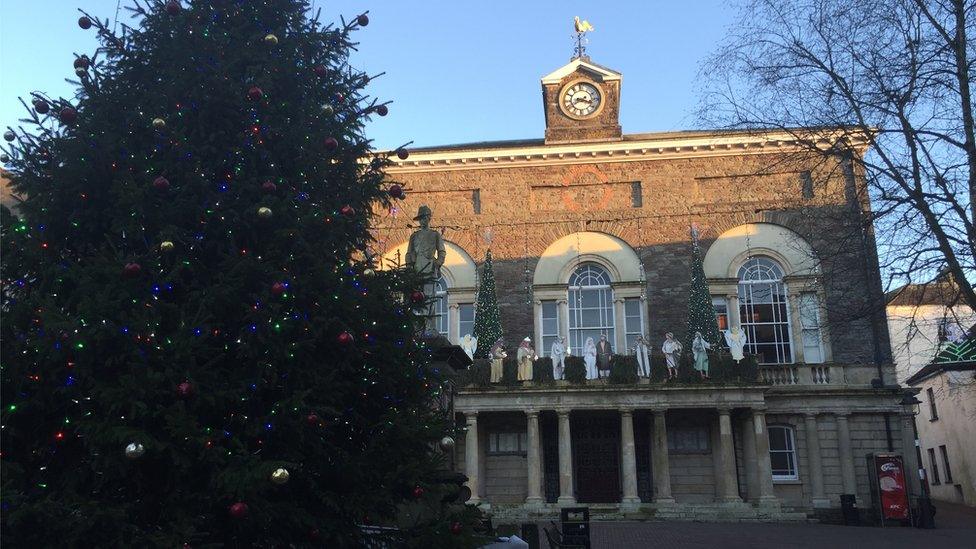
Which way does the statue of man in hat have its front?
toward the camera

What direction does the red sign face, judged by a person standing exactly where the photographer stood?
facing the viewer

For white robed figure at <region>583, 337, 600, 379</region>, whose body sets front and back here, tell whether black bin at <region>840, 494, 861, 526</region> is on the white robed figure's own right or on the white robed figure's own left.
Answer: on the white robed figure's own left

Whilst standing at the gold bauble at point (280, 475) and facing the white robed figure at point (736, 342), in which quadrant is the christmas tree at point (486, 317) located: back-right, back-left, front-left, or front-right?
front-left

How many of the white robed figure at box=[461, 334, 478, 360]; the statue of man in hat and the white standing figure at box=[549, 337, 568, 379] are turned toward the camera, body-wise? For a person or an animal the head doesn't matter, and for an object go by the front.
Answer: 3

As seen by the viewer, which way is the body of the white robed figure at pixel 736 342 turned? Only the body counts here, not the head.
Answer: toward the camera

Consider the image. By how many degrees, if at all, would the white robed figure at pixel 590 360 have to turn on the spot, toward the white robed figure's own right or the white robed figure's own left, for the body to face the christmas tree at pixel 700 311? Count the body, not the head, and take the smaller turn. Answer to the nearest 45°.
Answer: approximately 90° to the white robed figure's own left

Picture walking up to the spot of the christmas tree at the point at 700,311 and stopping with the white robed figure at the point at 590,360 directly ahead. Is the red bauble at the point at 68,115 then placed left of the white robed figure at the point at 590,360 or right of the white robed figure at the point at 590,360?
left

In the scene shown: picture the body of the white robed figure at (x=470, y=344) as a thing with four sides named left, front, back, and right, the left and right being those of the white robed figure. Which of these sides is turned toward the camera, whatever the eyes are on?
front

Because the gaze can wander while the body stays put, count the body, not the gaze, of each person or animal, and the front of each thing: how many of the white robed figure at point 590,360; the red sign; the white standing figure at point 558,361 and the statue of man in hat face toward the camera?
4
